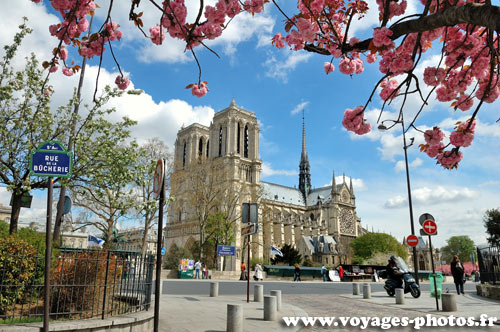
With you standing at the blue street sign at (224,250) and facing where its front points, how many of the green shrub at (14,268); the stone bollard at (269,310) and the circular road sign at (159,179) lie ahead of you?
3

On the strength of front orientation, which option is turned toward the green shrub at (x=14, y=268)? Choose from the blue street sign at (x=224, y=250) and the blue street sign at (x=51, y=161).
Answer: the blue street sign at (x=224, y=250)

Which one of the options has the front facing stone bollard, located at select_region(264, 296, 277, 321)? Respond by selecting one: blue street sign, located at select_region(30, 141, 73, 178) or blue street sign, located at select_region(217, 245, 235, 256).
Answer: blue street sign, located at select_region(217, 245, 235, 256)

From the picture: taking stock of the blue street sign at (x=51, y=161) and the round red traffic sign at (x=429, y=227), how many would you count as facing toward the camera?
2

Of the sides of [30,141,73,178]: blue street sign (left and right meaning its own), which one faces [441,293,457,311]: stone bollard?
left

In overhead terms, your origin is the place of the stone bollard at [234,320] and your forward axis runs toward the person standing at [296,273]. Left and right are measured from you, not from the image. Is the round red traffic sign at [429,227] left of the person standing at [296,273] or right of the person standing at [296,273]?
right

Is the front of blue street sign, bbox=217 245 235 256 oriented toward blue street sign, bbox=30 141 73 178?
yes

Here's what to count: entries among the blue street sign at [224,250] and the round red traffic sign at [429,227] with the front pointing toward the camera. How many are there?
2
